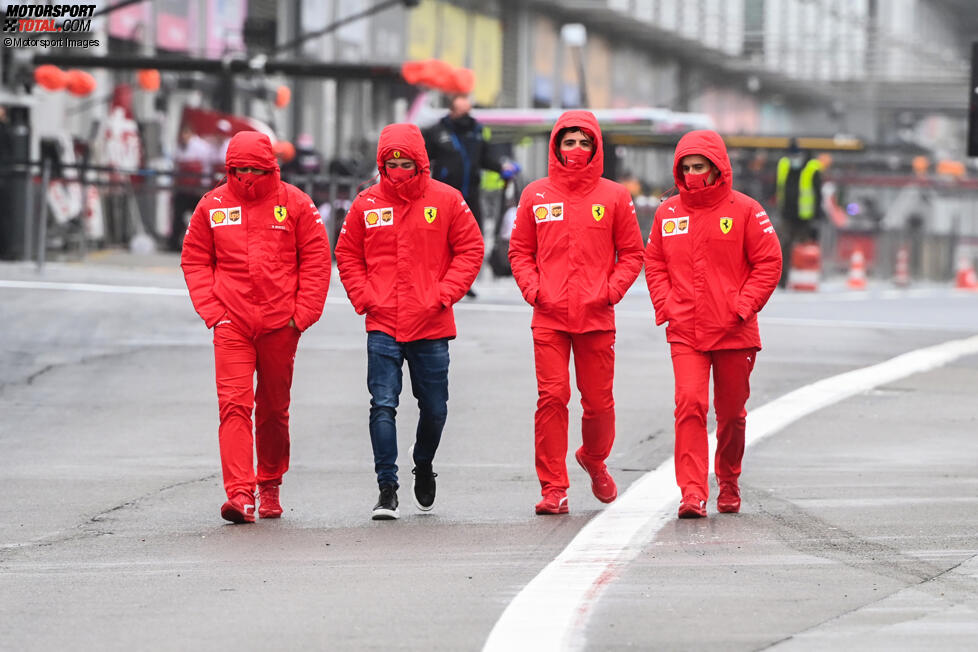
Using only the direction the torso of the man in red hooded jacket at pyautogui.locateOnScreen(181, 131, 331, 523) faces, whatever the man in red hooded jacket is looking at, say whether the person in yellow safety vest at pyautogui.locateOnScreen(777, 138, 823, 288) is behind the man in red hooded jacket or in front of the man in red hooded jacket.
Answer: behind

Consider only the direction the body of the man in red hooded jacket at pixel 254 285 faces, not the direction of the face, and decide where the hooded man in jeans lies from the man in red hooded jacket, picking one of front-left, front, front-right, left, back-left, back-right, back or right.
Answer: left

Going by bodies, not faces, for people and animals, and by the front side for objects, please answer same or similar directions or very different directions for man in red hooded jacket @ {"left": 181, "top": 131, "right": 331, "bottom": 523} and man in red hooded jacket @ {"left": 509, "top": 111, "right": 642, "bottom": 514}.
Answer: same or similar directions

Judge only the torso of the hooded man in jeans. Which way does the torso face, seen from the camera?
toward the camera

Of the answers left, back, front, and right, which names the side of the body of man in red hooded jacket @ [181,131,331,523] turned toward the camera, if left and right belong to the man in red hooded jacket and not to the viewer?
front

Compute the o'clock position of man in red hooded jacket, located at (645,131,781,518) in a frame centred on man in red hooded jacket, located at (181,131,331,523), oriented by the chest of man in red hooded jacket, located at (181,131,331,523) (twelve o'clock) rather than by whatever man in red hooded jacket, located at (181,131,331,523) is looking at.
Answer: man in red hooded jacket, located at (645,131,781,518) is roughly at 9 o'clock from man in red hooded jacket, located at (181,131,331,523).

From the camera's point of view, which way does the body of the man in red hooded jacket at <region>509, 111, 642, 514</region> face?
toward the camera

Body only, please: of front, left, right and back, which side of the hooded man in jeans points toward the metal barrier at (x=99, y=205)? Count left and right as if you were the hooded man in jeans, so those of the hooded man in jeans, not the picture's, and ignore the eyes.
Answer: back

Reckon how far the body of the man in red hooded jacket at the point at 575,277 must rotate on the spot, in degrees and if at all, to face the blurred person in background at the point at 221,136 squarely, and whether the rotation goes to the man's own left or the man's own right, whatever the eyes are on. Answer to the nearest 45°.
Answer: approximately 180°

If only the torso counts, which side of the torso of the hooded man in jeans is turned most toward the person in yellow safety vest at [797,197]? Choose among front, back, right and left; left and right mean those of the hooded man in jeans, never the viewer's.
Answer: back

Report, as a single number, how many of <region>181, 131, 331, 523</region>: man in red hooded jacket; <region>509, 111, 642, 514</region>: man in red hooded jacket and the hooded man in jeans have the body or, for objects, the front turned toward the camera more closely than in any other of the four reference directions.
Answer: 3

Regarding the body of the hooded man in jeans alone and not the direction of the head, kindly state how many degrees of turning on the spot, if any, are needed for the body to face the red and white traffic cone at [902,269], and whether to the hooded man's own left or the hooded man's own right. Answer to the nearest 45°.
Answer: approximately 180°

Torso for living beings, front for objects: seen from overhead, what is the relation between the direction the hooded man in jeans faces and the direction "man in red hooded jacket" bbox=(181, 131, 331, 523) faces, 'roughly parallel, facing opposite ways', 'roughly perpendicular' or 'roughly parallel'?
roughly parallel

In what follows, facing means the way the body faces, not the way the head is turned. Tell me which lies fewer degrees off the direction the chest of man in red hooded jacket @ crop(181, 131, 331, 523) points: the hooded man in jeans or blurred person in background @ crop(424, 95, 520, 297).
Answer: the hooded man in jeans

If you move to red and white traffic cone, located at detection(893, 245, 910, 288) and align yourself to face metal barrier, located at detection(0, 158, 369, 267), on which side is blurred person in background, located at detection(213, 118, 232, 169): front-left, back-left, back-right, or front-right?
front-right
